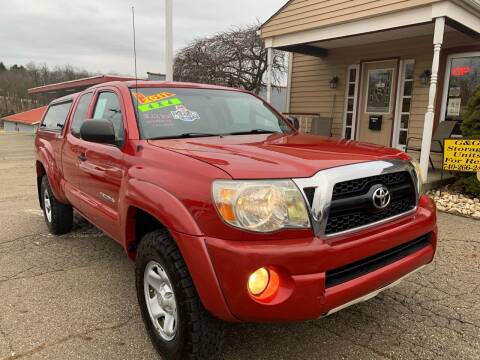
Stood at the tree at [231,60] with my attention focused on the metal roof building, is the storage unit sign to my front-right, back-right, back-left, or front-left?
back-left

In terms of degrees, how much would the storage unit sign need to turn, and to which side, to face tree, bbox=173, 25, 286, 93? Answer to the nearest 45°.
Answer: approximately 135° to its right

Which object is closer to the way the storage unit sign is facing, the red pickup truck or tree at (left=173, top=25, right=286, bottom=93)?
the red pickup truck

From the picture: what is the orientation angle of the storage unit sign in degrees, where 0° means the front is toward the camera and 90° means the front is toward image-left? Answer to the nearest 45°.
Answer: approximately 0°

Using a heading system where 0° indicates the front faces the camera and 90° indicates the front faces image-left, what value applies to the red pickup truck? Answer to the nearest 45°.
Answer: approximately 315°

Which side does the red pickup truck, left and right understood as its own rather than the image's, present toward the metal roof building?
back

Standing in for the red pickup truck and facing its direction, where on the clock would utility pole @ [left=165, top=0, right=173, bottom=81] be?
The utility pole is roughly at 7 o'clock from the red pickup truck.

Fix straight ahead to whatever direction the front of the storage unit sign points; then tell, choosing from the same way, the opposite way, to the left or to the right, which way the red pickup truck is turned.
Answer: to the left

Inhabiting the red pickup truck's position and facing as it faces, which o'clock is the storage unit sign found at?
The storage unit sign is roughly at 9 o'clock from the red pickup truck.
